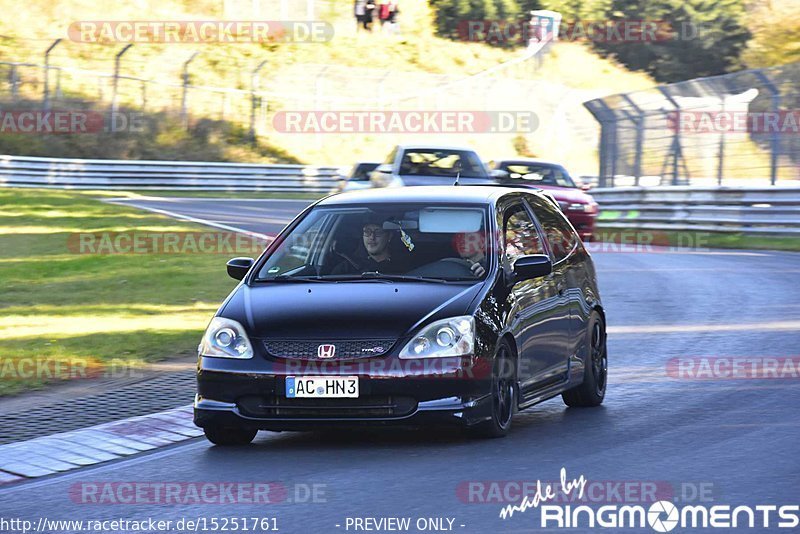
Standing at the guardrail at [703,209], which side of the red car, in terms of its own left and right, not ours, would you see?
left

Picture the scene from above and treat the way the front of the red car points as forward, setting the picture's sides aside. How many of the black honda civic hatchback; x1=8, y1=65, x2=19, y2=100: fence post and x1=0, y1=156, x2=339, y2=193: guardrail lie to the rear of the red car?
2

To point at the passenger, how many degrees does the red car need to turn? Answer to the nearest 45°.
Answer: approximately 45° to its right

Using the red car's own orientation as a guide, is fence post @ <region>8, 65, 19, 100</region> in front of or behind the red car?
behind

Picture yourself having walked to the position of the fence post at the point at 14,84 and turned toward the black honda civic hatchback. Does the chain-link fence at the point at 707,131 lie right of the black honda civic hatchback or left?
left

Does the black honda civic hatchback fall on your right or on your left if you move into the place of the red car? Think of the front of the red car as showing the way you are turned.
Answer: on your right

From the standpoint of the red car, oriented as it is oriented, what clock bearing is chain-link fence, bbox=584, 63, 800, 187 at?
The chain-link fence is roughly at 9 o'clock from the red car.

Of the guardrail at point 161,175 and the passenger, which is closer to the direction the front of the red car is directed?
the passenger

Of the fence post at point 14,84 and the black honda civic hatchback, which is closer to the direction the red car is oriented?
the black honda civic hatchback
